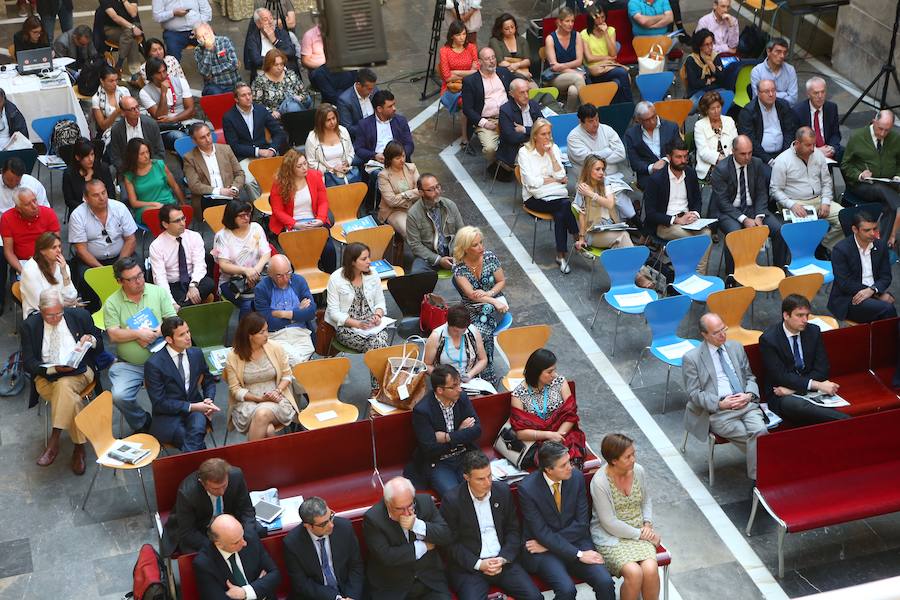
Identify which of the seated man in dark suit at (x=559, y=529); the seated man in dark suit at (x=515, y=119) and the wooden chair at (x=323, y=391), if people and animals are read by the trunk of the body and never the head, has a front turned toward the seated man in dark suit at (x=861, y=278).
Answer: the seated man in dark suit at (x=515, y=119)

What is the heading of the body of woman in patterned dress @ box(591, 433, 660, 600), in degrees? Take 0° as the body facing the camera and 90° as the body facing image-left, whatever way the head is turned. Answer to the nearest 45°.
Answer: approximately 315°

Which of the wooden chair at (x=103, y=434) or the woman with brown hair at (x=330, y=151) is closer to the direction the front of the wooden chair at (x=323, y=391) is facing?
the wooden chair

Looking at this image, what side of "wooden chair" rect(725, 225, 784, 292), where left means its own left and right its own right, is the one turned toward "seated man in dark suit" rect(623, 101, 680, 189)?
back

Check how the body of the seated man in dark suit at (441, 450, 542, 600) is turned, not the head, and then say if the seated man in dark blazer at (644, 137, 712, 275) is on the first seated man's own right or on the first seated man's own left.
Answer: on the first seated man's own left

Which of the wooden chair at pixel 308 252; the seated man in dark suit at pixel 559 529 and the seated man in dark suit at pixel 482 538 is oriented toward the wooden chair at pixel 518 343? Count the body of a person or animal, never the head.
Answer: the wooden chair at pixel 308 252

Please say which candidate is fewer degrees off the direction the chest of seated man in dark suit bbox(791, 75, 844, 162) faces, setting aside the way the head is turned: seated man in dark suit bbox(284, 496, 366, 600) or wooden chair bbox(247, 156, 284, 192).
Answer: the seated man in dark suit

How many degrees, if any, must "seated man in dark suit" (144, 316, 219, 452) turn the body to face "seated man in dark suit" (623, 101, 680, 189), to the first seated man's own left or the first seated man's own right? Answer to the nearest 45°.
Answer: approximately 90° to the first seated man's own left

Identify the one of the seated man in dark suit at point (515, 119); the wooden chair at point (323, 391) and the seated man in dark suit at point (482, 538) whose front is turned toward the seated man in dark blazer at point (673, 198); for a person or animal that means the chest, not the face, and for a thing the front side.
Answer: the seated man in dark suit at point (515, 119)

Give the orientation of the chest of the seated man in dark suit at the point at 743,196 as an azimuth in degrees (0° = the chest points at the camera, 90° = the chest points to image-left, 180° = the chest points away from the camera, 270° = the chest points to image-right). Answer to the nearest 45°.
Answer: approximately 315°
